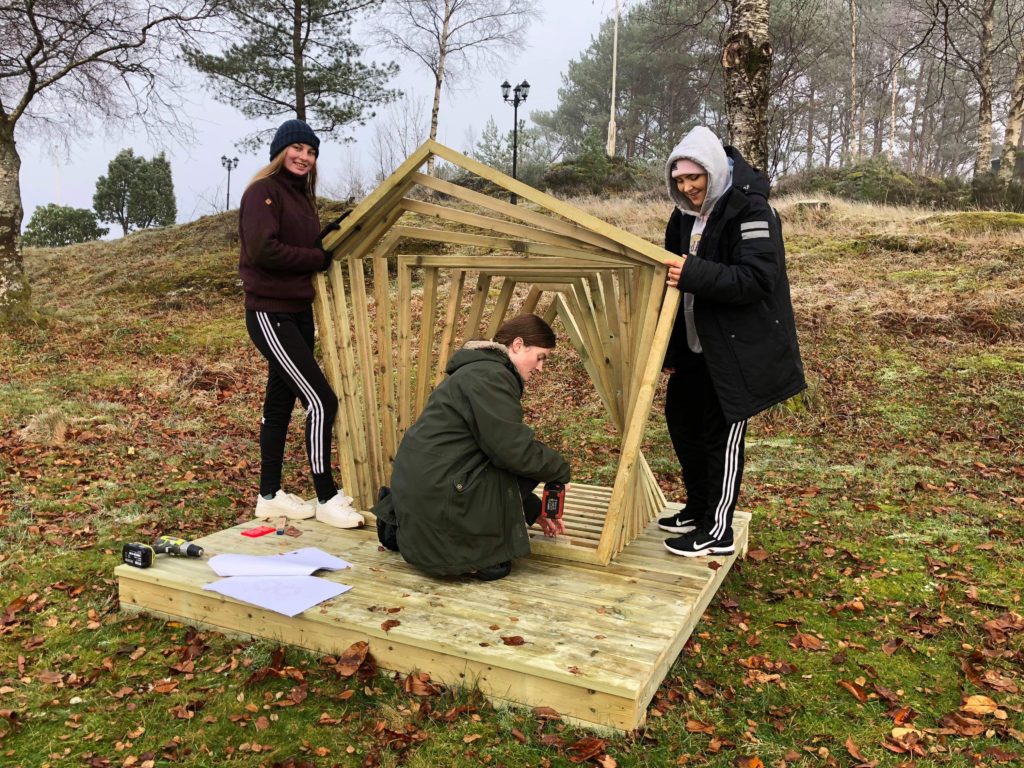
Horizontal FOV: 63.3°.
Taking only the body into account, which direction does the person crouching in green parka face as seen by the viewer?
to the viewer's right

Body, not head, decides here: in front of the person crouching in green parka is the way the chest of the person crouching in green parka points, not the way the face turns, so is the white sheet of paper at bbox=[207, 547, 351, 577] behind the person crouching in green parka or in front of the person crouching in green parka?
behind

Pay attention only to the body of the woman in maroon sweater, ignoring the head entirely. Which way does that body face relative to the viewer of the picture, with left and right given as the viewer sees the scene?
facing to the right of the viewer

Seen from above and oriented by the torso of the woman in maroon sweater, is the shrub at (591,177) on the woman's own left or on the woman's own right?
on the woman's own left

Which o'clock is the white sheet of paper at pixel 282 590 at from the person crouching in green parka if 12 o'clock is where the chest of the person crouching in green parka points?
The white sheet of paper is roughly at 6 o'clock from the person crouching in green parka.

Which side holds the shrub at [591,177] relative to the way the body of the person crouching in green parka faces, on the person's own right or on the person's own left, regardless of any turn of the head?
on the person's own left

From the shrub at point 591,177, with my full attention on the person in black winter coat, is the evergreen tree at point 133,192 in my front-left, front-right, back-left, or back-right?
back-right
